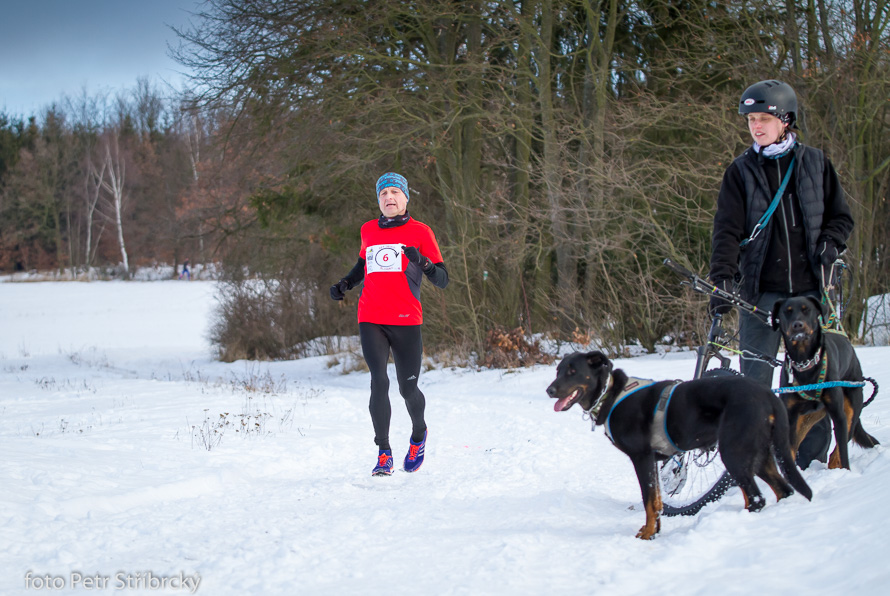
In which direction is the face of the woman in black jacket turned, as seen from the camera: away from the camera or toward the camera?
toward the camera

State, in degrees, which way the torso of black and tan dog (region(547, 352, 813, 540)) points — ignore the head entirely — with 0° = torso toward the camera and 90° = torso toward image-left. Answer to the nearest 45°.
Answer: approximately 90°

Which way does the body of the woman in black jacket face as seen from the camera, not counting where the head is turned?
toward the camera

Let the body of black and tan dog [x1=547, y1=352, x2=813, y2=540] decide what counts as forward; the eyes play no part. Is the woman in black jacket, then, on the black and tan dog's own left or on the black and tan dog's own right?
on the black and tan dog's own right

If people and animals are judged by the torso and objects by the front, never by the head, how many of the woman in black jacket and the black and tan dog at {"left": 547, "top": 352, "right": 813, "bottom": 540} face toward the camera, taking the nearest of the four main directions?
1

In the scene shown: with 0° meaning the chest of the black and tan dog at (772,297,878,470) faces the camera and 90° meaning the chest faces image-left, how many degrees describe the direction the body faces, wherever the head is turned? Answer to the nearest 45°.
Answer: approximately 45°

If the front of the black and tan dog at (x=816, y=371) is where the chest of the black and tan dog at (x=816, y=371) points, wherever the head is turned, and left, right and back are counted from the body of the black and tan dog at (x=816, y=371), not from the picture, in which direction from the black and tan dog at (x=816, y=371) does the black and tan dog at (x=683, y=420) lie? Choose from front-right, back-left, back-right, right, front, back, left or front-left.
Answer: front
